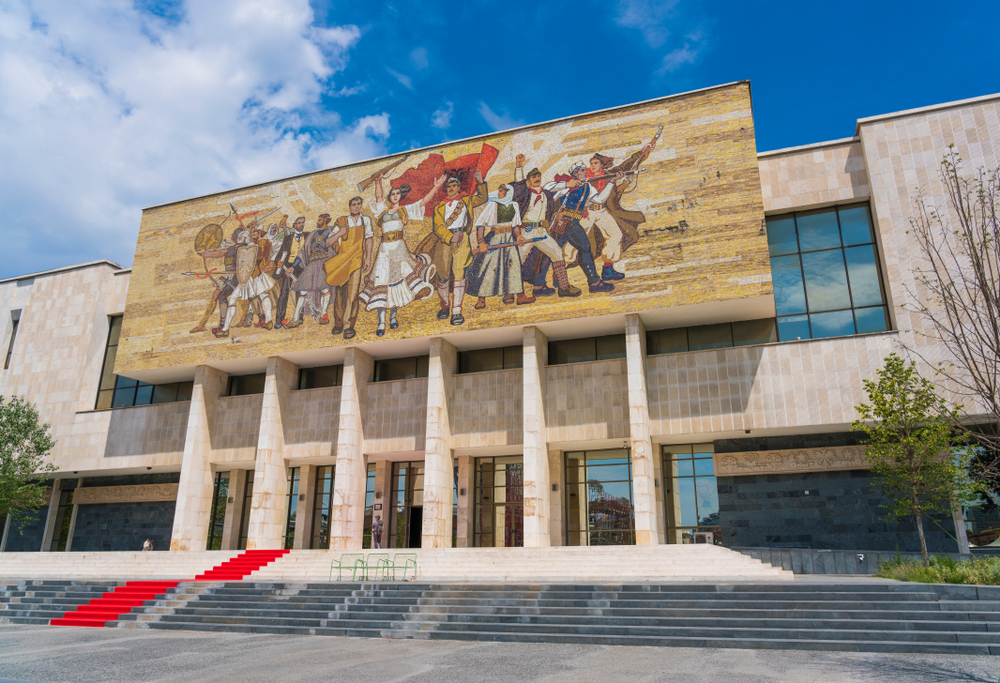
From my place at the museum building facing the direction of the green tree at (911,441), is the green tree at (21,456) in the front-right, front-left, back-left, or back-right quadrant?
back-right

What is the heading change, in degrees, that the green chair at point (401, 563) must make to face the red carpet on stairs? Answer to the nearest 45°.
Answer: approximately 45° to its right

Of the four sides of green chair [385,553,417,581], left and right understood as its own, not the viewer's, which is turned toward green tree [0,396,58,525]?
right

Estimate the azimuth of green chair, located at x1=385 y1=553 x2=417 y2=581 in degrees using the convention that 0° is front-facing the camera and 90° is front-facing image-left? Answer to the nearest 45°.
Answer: approximately 45°

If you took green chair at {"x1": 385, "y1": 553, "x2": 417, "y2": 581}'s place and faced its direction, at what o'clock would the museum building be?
The museum building is roughly at 7 o'clock from the green chair.

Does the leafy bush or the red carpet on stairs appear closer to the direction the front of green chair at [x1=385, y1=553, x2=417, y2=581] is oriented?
the red carpet on stairs

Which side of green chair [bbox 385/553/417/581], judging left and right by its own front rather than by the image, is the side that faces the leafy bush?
left
